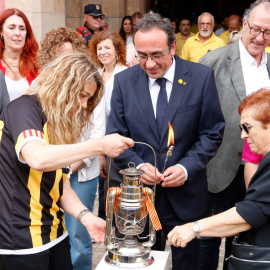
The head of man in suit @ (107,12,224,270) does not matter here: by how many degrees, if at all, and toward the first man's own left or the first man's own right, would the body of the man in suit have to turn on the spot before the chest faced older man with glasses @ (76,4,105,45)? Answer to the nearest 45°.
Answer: approximately 180°

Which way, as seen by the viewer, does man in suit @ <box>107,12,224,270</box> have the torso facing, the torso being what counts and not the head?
toward the camera

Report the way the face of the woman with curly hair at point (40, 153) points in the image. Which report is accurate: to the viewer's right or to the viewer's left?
to the viewer's right

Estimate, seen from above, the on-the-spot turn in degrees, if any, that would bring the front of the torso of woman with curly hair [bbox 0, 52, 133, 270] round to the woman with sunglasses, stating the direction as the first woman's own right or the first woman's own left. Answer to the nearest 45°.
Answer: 0° — they already face them

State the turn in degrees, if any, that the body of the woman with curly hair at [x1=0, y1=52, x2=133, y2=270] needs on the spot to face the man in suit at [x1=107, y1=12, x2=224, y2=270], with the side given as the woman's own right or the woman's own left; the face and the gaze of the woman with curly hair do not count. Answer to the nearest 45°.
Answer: approximately 45° to the woman's own left

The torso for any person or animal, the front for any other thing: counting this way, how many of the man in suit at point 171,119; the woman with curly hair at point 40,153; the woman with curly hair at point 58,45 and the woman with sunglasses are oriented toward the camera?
2

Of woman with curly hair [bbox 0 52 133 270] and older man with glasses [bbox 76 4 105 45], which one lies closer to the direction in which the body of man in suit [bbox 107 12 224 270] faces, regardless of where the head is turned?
the woman with curly hair

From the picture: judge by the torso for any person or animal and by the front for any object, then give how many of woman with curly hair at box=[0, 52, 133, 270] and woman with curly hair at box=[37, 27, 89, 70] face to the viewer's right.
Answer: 1

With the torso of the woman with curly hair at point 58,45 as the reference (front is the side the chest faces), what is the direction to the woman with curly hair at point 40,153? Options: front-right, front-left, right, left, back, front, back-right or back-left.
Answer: front

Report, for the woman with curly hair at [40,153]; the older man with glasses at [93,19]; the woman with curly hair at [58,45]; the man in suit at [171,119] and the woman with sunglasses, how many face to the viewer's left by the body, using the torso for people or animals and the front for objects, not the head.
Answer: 1

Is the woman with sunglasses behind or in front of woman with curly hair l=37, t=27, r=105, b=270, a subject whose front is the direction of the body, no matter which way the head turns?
in front

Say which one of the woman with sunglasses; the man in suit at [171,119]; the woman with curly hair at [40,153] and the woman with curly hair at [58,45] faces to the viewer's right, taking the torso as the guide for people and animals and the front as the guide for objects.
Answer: the woman with curly hair at [40,153]

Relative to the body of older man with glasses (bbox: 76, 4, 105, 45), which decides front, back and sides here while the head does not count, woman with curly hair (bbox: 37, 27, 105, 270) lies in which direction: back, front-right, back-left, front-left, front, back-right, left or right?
front-right

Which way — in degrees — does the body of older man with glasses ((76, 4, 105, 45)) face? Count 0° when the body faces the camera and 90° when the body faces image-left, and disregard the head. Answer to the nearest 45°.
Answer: approximately 315°

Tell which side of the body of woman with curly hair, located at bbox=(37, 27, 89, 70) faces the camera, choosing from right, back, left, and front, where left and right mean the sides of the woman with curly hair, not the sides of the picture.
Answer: front

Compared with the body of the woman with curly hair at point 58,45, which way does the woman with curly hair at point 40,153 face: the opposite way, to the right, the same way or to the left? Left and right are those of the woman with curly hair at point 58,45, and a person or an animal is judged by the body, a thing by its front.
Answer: to the left

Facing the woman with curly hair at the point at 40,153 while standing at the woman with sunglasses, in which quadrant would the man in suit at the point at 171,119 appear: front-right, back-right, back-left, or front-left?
front-right

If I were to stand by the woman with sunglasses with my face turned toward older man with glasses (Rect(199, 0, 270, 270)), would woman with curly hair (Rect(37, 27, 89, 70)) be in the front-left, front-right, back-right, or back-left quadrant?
front-left

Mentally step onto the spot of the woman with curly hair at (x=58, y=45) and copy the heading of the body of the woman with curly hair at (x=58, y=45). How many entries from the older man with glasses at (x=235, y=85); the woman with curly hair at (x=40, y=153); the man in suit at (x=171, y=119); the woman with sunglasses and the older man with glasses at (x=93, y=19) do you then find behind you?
1

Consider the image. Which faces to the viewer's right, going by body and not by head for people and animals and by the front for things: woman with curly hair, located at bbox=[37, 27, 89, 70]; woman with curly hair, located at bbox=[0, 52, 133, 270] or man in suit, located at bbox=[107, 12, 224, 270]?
woman with curly hair, located at bbox=[0, 52, 133, 270]

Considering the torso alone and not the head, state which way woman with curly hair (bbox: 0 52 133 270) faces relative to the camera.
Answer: to the viewer's right

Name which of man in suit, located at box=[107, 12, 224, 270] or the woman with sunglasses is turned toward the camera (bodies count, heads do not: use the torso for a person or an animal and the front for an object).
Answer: the man in suit

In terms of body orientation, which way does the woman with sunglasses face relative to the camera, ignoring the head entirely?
to the viewer's left
